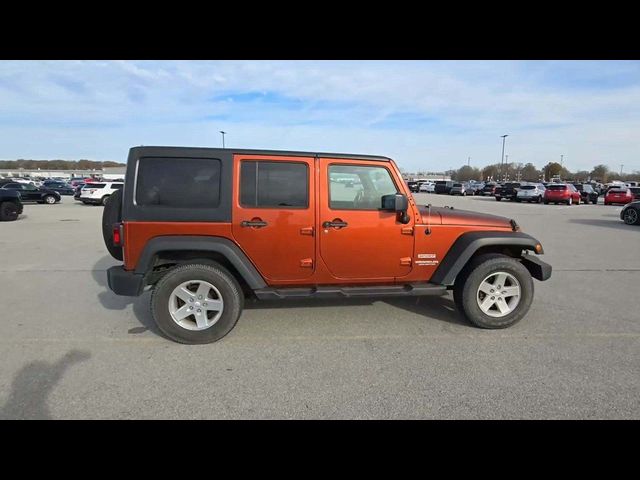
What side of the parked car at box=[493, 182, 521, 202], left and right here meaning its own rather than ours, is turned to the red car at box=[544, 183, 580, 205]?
right

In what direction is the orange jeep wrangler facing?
to the viewer's right

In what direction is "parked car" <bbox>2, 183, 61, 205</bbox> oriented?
to the viewer's right

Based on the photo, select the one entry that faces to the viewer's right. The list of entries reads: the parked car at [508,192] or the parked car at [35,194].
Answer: the parked car at [35,194]
